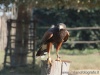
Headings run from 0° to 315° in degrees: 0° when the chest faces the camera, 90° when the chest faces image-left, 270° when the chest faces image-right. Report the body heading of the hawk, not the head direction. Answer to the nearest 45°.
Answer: approximately 315°

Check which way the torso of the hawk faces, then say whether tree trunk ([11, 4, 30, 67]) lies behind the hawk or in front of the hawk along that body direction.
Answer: behind
